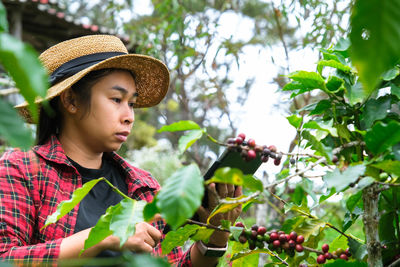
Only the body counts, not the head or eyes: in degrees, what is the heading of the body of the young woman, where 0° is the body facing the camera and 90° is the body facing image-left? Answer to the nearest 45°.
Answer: approximately 315°

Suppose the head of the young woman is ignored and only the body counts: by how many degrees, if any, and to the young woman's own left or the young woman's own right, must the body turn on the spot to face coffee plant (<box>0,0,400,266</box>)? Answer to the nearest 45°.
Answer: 0° — they already face it
